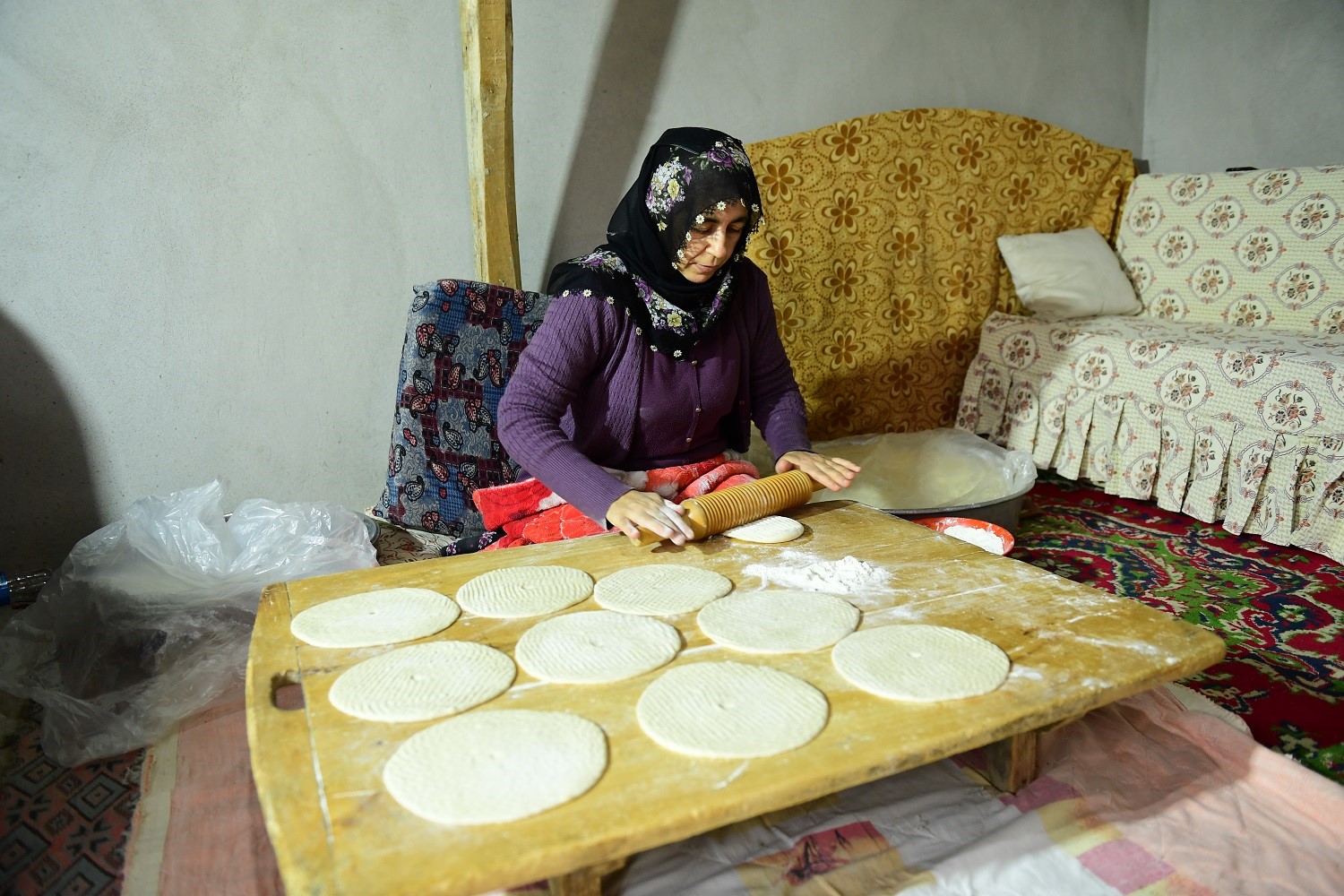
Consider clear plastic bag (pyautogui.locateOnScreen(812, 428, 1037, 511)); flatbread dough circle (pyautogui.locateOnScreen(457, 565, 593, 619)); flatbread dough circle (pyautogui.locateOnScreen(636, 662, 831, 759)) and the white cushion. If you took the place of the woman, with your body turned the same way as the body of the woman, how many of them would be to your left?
2

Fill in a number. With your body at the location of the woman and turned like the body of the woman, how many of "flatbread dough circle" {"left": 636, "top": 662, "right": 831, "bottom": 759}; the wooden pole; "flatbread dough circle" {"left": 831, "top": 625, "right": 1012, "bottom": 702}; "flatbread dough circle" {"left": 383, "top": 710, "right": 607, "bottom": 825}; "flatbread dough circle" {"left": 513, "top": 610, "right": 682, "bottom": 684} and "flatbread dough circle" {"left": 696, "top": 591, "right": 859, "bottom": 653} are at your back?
1

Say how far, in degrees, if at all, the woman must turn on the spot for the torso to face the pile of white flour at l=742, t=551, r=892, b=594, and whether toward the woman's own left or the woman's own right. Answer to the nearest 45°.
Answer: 0° — they already face it

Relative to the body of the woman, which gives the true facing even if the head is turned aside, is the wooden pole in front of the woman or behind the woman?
behind

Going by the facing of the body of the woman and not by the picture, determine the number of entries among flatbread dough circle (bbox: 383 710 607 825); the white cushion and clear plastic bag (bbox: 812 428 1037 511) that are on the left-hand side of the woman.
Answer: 2

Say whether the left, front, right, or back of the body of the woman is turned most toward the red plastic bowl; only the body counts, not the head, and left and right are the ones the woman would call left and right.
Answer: left

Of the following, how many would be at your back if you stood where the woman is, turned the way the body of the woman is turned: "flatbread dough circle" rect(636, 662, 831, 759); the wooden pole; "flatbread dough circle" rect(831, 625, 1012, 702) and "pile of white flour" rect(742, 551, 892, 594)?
1

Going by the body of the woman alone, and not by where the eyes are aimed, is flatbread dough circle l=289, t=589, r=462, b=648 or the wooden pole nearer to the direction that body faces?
the flatbread dough circle

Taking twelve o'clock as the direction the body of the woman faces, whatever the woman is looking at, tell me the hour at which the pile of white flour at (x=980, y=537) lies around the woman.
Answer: The pile of white flour is roughly at 10 o'clock from the woman.

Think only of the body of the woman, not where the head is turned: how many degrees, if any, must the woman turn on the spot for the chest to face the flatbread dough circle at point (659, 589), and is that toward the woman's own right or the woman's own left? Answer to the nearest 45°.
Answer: approximately 45° to the woman's own right

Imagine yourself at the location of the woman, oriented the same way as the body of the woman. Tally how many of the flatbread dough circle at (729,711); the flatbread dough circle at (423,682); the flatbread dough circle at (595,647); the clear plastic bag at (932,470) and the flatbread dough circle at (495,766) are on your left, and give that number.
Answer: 1

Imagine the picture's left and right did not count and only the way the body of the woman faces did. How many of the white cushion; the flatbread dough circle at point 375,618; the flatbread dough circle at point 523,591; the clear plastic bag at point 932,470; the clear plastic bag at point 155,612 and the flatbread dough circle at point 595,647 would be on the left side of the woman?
2

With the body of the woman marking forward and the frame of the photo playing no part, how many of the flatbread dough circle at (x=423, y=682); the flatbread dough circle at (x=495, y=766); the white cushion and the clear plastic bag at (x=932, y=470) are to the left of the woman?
2
